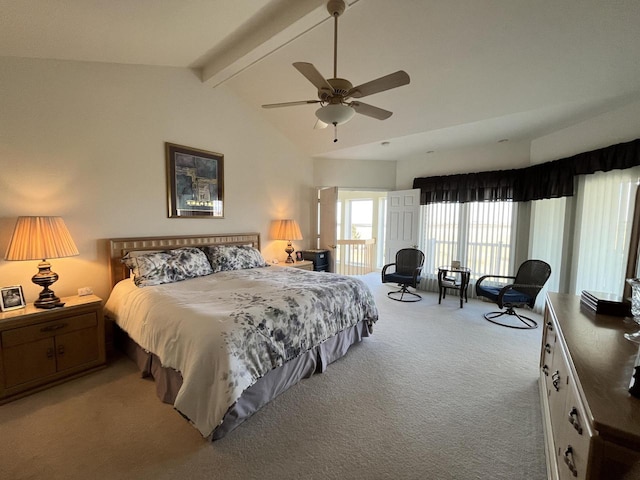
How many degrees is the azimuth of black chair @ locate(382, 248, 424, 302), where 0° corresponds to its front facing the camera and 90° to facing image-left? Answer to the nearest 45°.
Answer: approximately 45°

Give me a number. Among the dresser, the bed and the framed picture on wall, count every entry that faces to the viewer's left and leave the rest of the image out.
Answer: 1

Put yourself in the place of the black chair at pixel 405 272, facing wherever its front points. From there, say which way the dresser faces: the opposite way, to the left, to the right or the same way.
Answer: to the right

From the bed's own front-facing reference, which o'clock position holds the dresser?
The dresser is roughly at 12 o'clock from the bed.

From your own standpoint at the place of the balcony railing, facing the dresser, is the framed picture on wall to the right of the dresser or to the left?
right

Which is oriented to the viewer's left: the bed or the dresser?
the dresser

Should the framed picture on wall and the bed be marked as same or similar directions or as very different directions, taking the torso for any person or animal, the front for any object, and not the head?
same or similar directions

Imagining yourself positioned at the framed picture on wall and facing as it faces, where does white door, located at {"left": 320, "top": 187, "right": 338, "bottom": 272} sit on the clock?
The white door is roughly at 10 o'clock from the framed picture on wall.

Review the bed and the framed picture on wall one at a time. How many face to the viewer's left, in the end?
0

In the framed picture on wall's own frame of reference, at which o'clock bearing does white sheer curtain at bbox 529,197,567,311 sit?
The white sheer curtain is roughly at 11 o'clock from the framed picture on wall.

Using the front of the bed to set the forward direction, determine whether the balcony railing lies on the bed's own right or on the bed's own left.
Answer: on the bed's own left

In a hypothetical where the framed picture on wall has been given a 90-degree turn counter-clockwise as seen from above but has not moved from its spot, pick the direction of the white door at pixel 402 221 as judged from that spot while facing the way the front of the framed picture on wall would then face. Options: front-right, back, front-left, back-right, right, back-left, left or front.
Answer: front-right

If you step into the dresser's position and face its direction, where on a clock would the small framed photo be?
The small framed photo is roughly at 11 o'clock from the dresser.

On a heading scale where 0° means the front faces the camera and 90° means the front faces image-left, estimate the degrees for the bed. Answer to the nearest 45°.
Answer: approximately 315°

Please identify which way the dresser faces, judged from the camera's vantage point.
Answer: facing to the left of the viewer

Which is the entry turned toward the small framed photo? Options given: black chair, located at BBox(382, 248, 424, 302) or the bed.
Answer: the black chair

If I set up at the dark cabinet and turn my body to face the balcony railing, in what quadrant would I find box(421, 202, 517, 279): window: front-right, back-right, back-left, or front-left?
front-right

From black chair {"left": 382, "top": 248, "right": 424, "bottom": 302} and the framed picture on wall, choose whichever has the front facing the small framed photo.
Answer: the black chair

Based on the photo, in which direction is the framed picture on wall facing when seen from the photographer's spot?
facing the viewer and to the right of the viewer
